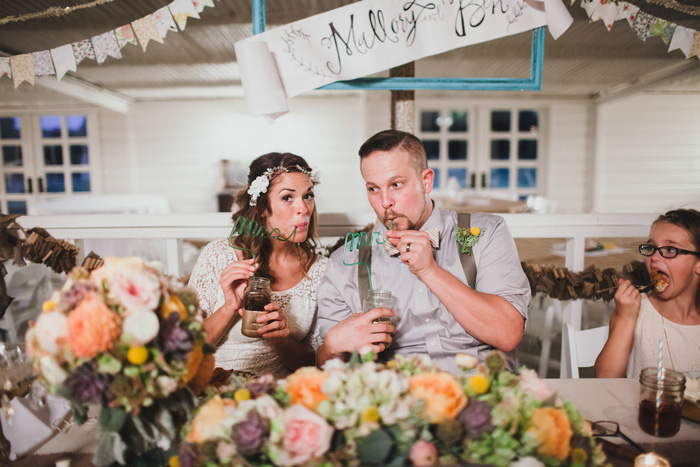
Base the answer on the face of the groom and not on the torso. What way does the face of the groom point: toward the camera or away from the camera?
toward the camera

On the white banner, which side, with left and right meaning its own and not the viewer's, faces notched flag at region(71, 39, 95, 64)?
right

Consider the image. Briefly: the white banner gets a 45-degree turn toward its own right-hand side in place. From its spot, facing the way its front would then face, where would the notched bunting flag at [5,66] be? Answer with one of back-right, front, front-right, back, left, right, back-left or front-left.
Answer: front-right

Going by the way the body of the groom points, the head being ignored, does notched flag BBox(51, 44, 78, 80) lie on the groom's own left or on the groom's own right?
on the groom's own right

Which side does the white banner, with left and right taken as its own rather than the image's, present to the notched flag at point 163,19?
right

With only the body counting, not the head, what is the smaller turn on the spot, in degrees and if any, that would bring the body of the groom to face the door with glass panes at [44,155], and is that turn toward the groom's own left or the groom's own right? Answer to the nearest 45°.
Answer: approximately 135° to the groom's own right

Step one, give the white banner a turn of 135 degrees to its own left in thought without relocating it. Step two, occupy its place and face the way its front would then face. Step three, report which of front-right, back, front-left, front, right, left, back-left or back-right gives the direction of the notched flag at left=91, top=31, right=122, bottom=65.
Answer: back-left

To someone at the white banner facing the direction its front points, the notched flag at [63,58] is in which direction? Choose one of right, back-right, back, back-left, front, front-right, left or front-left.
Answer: right

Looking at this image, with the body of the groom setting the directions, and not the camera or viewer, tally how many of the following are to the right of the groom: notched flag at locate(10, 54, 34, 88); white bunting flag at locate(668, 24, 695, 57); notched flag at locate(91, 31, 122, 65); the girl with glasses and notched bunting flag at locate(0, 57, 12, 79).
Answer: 3

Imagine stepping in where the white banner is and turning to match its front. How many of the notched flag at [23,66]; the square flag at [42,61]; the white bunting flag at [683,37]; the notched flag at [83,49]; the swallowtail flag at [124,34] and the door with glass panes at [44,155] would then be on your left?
1

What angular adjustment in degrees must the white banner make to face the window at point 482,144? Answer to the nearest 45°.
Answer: approximately 180°

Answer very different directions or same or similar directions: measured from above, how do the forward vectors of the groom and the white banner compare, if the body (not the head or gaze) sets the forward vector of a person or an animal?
same or similar directions

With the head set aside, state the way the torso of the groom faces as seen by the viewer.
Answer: toward the camera

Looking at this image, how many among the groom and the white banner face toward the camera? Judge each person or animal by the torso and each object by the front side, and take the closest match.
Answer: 2

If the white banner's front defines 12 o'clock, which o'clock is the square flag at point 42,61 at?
The square flag is roughly at 3 o'clock from the white banner.

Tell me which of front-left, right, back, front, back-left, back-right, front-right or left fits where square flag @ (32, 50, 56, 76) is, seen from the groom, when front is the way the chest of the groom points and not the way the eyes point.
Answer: right

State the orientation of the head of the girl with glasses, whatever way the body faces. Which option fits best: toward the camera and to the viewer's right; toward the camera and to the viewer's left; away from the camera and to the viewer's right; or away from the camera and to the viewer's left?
toward the camera and to the viewer's left

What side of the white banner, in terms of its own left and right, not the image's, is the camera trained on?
front
